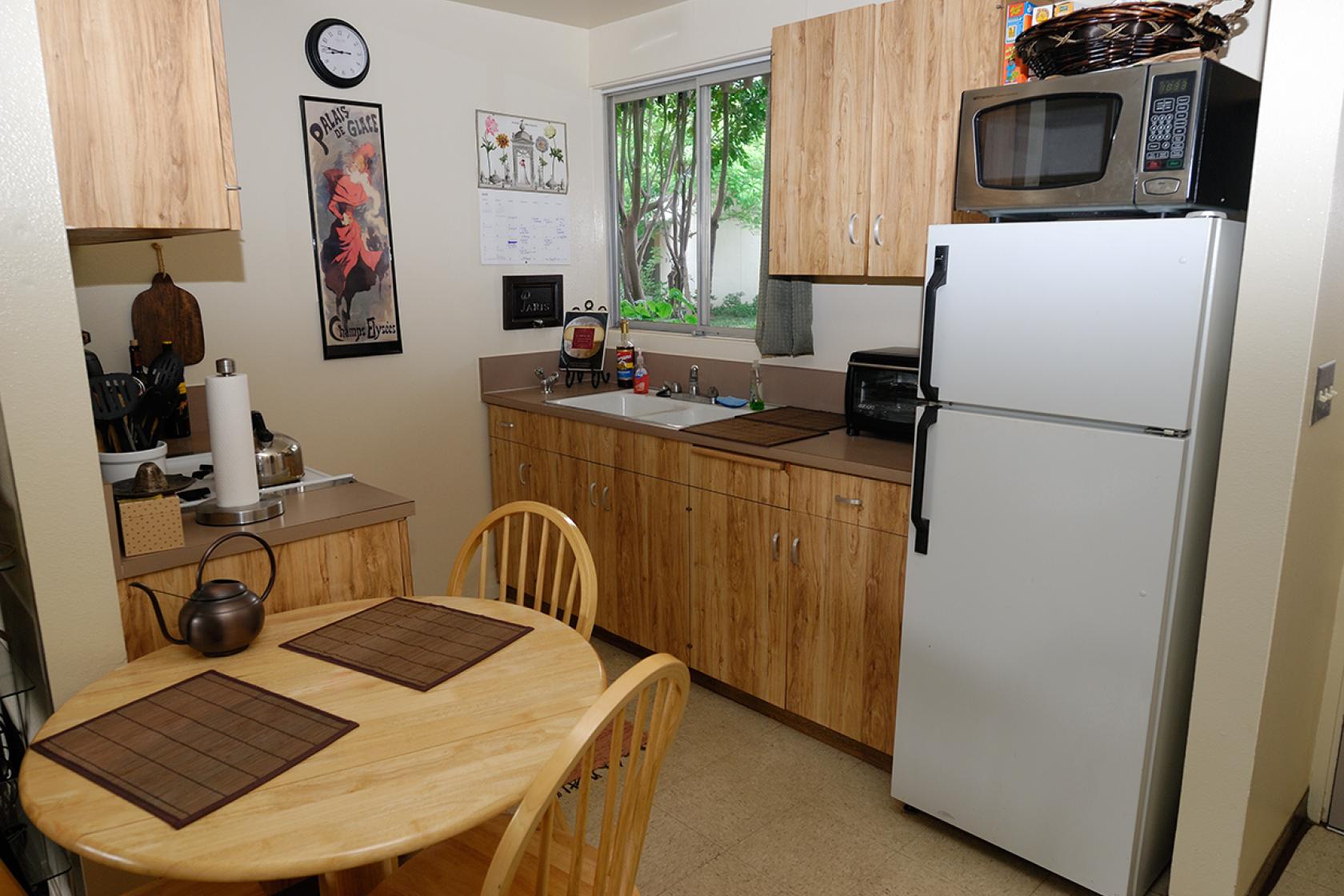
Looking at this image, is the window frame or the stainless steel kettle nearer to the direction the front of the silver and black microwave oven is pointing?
the stainless steel kettle

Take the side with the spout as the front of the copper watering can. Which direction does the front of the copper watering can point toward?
to the viewer's left

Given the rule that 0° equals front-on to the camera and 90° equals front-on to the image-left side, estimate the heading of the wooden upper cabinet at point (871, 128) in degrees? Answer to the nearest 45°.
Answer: approximately 45°

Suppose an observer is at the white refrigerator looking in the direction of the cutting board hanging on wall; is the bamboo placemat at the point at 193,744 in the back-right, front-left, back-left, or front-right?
front-left

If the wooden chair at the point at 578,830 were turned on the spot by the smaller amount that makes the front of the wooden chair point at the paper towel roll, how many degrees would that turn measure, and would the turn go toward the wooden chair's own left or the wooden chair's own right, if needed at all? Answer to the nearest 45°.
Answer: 0° — it already faces it

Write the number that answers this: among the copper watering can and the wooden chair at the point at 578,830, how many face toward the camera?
0

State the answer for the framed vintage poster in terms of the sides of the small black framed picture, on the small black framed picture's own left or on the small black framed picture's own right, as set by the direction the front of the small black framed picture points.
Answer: on the small black framed picture's own right

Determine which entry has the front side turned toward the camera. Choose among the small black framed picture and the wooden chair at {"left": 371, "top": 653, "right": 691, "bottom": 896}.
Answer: the small black framed picture

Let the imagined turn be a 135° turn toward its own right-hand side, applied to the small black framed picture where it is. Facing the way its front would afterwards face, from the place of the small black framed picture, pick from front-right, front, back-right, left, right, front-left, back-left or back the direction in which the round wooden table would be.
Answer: back-left

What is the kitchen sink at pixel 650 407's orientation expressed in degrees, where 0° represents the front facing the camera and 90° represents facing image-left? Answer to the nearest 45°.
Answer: approximately 45°

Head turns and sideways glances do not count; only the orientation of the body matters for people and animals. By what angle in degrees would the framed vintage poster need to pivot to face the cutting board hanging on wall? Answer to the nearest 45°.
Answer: approximately 90° to its right

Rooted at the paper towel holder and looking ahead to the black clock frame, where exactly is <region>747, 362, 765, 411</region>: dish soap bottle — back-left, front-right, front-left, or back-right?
front-right

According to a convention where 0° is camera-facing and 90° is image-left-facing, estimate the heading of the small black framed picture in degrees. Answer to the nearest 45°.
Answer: approximately 0°

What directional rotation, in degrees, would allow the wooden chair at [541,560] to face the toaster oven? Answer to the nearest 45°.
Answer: approximately 180°

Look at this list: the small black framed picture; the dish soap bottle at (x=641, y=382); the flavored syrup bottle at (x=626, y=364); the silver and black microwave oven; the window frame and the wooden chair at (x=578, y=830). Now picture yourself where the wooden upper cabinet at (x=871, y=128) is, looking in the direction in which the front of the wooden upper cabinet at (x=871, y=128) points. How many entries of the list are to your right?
4

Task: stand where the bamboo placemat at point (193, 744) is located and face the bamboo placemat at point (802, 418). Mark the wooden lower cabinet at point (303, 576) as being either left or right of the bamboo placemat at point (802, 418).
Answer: left
